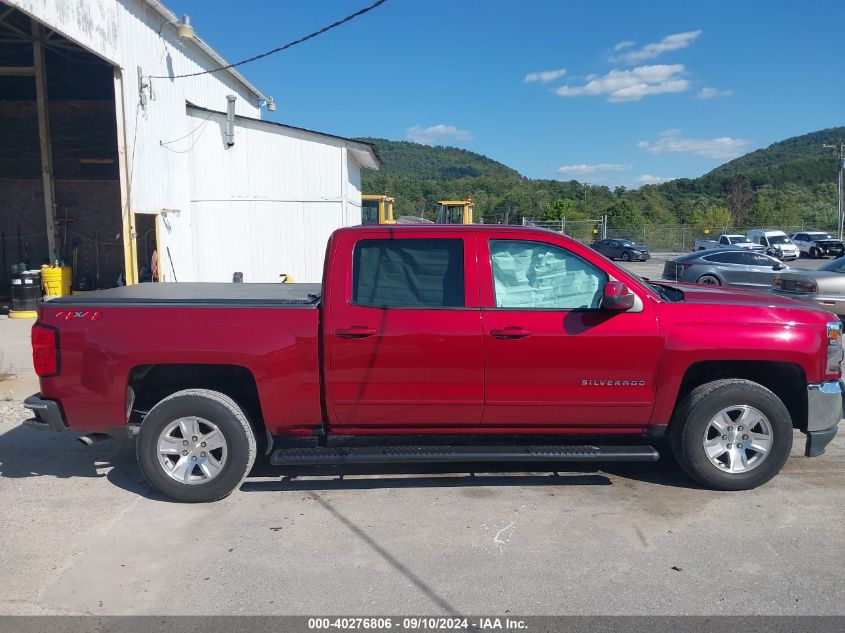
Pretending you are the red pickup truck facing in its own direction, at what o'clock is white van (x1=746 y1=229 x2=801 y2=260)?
The white van is roughly at 10 o'clock from the red pickup truck.

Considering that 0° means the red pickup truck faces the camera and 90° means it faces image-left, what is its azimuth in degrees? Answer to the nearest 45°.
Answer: approximately 270°

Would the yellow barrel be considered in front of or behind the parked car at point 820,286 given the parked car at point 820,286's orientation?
behind

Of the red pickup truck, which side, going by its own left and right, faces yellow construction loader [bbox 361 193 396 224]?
left

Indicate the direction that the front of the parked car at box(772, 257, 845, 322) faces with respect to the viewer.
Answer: facing away from the viewer and to the right of the viewer

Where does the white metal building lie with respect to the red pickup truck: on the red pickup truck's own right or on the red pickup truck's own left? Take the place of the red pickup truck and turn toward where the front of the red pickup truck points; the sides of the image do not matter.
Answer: on the red pickup truck's own left

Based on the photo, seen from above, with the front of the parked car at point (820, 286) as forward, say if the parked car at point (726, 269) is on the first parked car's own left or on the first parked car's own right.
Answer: on the first parked car's own left

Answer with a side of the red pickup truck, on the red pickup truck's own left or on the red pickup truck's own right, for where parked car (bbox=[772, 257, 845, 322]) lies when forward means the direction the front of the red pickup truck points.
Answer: on the red pickup truck's own left

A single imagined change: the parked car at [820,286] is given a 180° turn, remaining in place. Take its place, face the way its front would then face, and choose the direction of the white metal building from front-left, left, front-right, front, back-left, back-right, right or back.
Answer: front-right

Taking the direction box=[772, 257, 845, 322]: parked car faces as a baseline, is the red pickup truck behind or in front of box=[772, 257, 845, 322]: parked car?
behind
